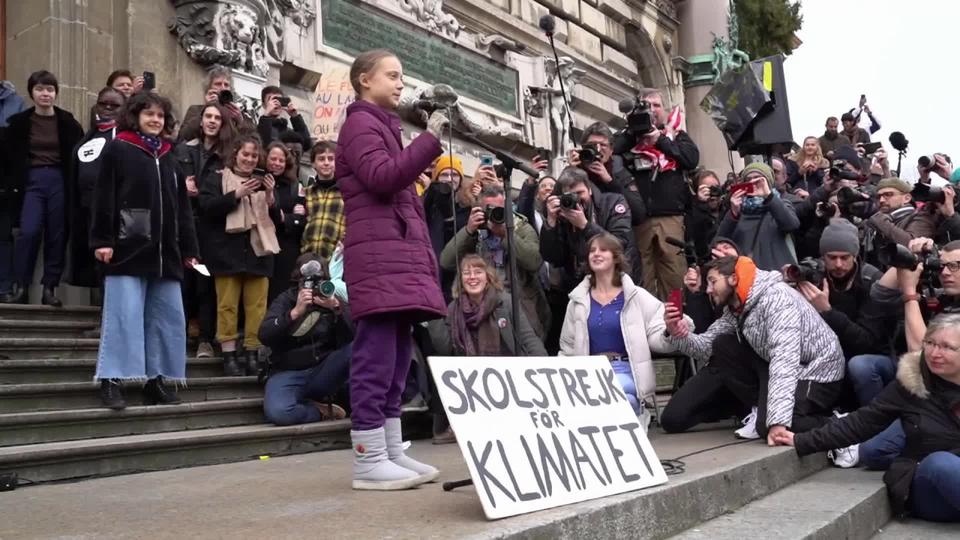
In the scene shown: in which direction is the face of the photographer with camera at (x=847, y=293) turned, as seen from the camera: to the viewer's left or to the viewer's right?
to the viewer's left

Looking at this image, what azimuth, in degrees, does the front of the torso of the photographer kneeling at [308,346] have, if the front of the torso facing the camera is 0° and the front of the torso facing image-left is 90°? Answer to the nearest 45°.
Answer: approximately 315°

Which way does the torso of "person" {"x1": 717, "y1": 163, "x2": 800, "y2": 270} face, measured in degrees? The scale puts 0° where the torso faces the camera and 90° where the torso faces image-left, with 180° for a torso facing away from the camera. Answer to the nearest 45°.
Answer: approximately 45°

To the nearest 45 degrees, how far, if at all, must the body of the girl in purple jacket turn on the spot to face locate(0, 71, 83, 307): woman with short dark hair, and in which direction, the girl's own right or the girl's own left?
approximately 135° to the girl's own left

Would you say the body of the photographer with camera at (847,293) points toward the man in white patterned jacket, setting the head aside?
yes

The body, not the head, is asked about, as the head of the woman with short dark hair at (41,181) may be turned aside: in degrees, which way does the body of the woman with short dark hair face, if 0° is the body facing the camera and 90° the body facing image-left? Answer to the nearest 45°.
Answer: approximately 0°

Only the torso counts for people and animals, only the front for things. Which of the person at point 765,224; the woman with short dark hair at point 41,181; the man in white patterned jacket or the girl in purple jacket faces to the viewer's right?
the girl in purple jacket

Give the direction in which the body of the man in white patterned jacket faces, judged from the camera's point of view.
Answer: to the viewer's left

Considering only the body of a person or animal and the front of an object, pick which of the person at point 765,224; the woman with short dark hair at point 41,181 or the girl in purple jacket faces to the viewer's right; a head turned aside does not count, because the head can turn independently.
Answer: the girl in purple jacket

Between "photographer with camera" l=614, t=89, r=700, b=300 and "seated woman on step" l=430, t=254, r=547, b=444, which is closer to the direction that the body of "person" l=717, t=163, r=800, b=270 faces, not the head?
the seated woman on step

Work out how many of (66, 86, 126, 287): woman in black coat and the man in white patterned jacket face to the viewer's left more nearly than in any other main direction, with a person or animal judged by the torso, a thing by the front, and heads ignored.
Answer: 1

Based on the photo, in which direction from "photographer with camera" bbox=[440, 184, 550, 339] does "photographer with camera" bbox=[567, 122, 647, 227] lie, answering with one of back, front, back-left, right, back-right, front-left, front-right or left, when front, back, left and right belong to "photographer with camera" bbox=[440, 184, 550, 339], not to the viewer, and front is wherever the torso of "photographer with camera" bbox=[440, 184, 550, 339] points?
back-left

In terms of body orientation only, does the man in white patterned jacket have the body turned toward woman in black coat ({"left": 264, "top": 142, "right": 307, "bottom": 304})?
yes
